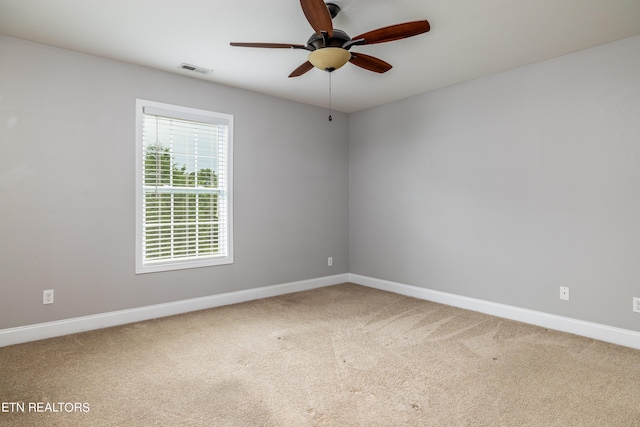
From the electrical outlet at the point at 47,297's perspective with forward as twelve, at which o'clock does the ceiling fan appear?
The ceiling fan is roughly at 11 o'clock from the electrical outlet.

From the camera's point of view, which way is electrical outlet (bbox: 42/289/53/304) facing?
toward the camera
